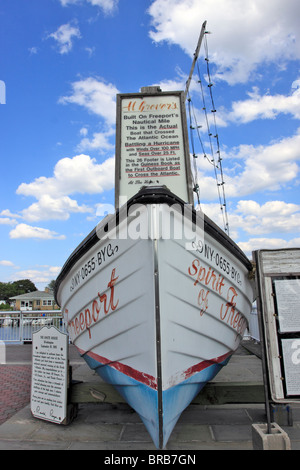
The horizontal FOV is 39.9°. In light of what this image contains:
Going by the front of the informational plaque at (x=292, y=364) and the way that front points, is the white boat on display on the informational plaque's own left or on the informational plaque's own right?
on the informational plaque's own right

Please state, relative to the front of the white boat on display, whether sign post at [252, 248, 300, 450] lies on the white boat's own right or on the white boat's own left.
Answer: on the white boat's own left

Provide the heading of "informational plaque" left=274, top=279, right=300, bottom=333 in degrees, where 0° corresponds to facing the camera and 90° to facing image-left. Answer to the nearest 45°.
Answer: approximately 0°

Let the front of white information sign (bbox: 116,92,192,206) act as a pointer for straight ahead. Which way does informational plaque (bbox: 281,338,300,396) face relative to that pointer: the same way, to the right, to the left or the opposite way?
the same way

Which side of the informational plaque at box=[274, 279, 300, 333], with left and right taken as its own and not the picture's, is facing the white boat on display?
right

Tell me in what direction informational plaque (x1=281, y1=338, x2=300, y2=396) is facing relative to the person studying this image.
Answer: facing the viewer

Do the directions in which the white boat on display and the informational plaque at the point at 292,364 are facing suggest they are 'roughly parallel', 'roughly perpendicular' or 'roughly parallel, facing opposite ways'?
roughly parallel

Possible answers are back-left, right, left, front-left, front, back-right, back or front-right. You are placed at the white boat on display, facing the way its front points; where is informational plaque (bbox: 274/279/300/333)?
left

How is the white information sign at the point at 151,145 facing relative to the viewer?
toward the camera

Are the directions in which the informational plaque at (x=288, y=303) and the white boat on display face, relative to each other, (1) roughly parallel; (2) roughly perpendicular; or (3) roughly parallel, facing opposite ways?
roughly parallel

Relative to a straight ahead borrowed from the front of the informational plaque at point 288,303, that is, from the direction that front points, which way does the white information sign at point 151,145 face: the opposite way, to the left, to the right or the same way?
the same way
